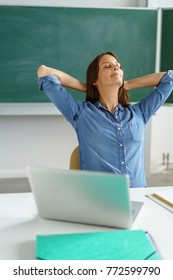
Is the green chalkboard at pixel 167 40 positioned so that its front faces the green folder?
yes

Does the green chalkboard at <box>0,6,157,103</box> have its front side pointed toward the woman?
yes

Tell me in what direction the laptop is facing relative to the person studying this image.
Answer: facing away from the viewer and to the right of the viewer

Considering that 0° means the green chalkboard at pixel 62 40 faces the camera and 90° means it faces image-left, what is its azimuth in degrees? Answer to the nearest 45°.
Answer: approximately 0°

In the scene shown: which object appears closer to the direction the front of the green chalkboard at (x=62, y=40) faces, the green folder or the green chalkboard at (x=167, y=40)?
the green folder

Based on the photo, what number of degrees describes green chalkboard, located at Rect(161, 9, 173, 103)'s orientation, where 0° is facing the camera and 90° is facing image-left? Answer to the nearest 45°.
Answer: approximately 0°
